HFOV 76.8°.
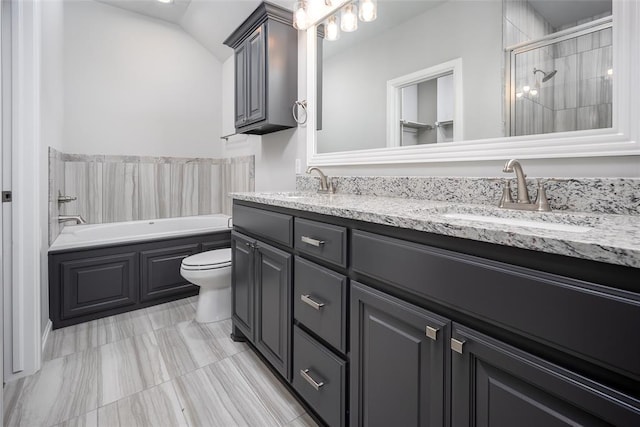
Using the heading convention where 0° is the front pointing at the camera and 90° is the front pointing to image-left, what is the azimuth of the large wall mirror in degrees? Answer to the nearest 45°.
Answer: approximately 45°

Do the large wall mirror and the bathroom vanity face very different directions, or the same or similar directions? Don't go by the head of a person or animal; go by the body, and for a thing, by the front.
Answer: same or similar directions

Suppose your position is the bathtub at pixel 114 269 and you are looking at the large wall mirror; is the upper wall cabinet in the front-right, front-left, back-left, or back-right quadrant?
front-left

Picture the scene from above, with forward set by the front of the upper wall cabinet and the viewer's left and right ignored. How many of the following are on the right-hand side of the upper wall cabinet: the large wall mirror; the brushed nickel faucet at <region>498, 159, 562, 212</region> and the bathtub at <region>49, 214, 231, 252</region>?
1

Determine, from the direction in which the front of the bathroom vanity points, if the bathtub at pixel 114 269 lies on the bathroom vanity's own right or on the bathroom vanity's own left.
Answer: on the bathroom vanity's own right

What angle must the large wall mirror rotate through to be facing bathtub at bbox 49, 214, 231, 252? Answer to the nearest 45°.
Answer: approximately 45° to its right

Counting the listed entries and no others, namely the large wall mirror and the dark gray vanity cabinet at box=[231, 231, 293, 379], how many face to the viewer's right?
0

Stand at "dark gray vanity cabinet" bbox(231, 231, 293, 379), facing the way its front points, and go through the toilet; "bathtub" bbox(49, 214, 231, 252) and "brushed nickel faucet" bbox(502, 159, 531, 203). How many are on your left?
1

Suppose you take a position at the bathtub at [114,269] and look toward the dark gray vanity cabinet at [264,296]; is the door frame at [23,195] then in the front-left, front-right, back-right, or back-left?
front-right

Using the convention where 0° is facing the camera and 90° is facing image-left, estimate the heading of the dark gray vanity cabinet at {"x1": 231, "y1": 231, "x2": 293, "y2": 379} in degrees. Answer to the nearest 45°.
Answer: approximately 45°

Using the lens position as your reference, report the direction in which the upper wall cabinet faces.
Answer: facing the viewer and to the left of the viewer
